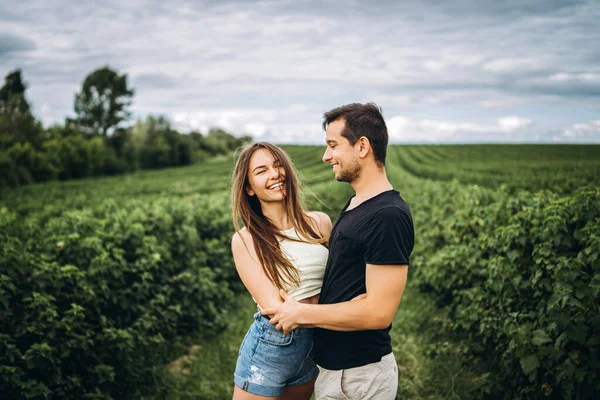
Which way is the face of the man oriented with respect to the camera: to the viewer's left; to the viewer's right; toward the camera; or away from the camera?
to the viewer's left

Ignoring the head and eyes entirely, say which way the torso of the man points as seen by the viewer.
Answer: to the viewer's left

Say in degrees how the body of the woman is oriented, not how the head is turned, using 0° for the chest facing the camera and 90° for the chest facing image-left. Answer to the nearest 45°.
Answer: approximately 315°
